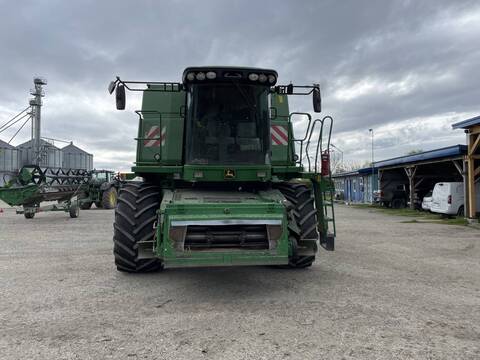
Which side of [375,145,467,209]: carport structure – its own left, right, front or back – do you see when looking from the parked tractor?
front

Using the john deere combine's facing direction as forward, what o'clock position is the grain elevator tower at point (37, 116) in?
The grain elevator tower is roughly at 5 o'clock from the john deere combine.

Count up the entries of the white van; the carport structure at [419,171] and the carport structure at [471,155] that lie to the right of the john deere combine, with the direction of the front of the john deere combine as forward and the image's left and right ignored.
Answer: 0

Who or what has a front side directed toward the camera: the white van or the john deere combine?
the john deere combine

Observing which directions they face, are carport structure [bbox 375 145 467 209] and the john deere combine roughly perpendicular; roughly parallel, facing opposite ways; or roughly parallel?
roughly perpendicular

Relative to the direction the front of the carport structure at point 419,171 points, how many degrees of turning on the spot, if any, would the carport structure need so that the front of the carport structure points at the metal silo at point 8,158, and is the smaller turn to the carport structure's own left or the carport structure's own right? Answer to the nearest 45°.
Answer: approximately 45° to the carport structure's own right

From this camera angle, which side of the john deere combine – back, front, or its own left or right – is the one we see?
front
